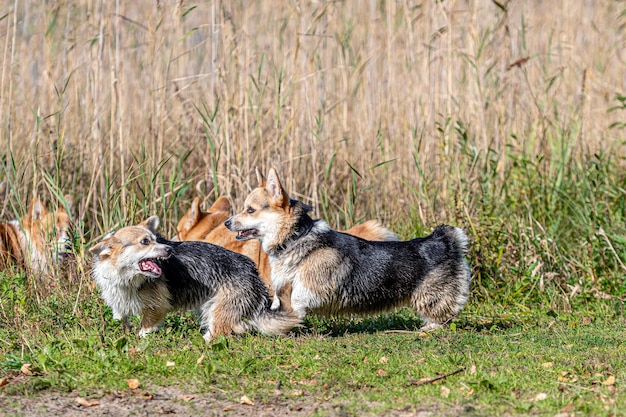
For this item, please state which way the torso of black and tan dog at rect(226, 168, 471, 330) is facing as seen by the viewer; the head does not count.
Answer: to the viewer's left

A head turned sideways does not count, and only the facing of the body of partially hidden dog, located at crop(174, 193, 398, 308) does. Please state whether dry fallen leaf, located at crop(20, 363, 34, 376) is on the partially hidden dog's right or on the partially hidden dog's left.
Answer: on the partially hidden dog's left

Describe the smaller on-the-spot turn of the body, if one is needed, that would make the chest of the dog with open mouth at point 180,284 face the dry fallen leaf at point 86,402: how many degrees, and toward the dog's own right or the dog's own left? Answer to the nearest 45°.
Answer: approximately 90° to the dog's own left

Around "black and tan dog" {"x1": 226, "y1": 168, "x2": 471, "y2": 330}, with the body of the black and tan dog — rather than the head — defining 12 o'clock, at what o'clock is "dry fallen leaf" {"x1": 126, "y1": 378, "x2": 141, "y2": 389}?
The dry fallen leaf is roughly at 10 o'clock from the black and tan dog.

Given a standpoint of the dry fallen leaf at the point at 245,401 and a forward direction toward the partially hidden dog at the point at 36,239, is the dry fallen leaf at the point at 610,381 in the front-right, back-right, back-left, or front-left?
back-right

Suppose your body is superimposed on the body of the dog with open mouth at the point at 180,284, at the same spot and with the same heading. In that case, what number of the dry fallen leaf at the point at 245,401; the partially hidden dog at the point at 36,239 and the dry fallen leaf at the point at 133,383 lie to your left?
2

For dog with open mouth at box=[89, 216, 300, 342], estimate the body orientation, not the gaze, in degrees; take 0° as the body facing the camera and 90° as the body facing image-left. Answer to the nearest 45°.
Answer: approximately 90°

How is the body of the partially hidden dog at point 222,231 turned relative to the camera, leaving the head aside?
to the viewer's left

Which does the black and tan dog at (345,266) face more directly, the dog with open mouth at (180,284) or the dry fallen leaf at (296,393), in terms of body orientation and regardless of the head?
the dog with open mouth

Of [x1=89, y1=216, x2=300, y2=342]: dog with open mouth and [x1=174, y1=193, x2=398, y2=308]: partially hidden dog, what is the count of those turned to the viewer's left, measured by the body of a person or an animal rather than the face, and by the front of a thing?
2

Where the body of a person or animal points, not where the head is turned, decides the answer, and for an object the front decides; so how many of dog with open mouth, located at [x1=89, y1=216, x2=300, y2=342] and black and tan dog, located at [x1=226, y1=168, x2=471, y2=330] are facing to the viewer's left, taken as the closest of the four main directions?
2

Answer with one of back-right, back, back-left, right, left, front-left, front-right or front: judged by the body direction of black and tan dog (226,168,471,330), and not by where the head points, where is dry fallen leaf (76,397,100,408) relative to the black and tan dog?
front-left

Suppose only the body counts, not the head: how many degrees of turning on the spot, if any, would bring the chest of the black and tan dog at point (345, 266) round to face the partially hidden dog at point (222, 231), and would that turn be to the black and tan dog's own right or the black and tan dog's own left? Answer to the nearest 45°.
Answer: approximately 45° to the black and tan dog's own right
